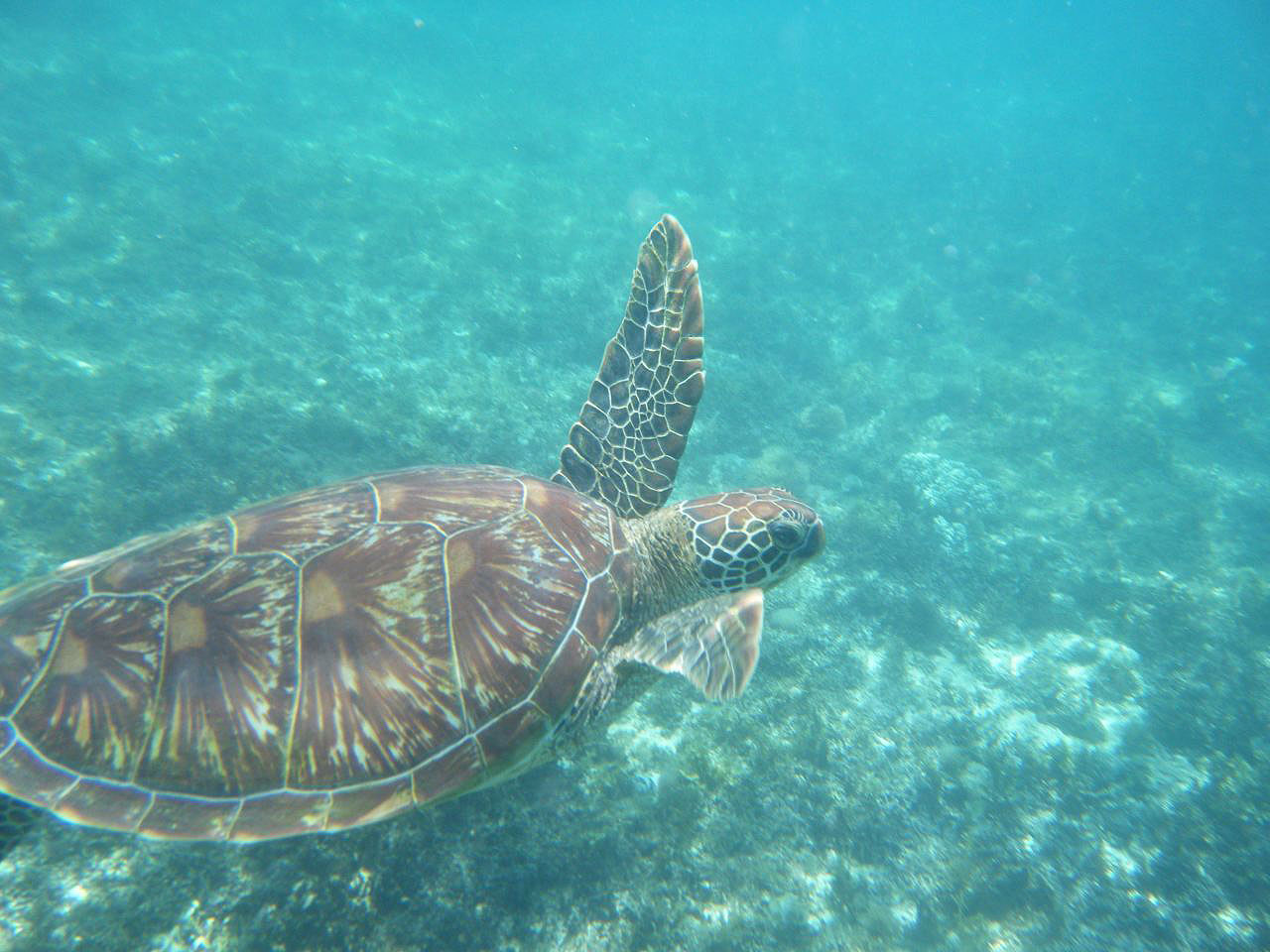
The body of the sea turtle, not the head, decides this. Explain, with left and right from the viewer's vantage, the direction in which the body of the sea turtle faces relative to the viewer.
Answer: facing to the right of the viewer
